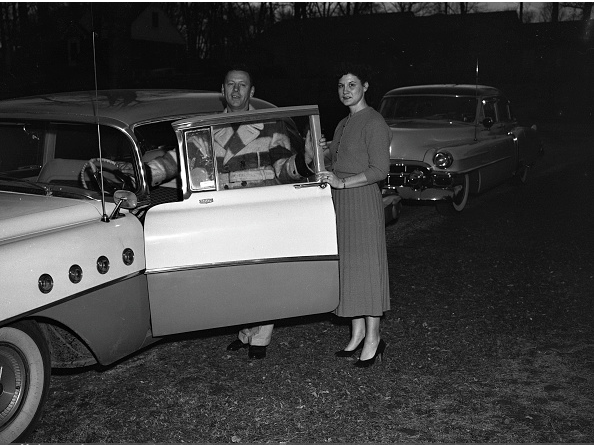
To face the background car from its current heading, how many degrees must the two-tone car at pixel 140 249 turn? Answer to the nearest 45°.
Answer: approximately 180°

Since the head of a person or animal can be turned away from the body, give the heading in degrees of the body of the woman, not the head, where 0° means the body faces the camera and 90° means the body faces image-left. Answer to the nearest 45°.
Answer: approximately 45°

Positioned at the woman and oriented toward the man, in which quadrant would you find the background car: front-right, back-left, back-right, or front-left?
back-right

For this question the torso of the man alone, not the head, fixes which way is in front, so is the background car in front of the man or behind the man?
behind

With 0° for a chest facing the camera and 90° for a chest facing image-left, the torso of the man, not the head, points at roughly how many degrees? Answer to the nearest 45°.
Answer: approximately 45°

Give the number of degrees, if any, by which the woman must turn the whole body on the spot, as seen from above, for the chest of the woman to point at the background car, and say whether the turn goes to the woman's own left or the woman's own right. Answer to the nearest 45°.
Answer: approximately 135° to the woman's own right
